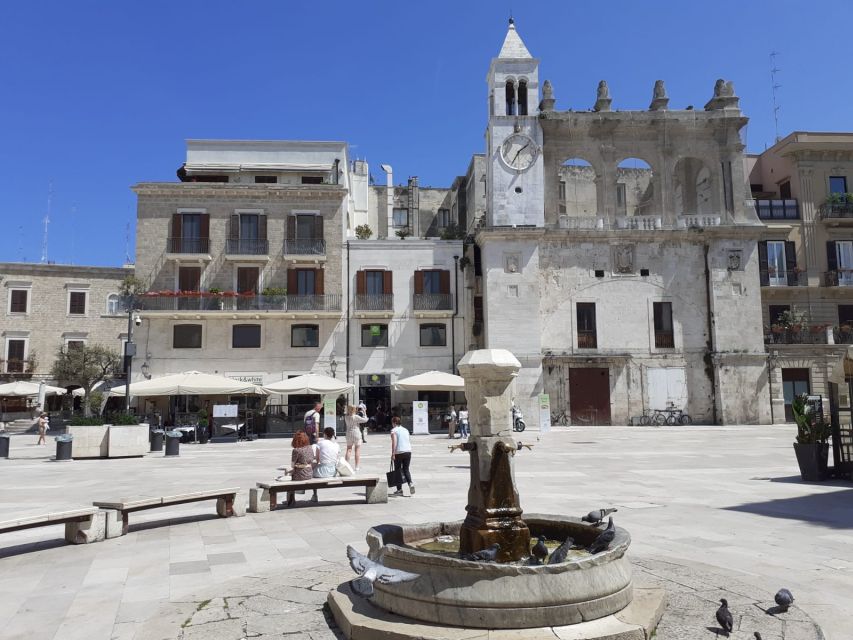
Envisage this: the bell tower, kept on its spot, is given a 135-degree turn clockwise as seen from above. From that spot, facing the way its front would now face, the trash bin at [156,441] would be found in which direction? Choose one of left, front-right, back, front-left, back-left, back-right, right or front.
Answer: left

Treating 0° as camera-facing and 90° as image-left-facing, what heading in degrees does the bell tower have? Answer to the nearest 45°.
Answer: approximately 0°

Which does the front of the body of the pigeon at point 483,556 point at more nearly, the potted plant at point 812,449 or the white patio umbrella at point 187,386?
the potted plant

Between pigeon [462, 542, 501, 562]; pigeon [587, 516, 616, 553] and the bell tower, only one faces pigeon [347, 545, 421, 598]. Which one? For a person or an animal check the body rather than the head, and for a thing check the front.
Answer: the bell tower

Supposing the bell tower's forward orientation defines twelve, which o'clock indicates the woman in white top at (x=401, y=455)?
The woman in white top is roughly at 12 o'clock from the bell tower.

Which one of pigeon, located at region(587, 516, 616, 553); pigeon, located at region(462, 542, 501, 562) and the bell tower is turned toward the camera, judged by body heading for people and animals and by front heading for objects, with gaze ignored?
the bell tower

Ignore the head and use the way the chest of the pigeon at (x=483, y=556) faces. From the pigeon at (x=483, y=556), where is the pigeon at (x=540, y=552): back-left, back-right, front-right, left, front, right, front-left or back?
front-left

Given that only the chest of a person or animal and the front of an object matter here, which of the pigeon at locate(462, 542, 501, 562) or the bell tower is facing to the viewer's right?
the pigeon

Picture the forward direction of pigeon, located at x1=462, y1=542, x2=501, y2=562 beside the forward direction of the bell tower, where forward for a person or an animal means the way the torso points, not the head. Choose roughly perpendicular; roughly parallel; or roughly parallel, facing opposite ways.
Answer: roughly perpendicular

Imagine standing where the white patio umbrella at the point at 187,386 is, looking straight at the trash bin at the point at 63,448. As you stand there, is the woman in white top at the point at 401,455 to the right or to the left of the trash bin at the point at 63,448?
left

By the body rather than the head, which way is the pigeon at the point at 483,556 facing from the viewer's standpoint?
to the viewer's right

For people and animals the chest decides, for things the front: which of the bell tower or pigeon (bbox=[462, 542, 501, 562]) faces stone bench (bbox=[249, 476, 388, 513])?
the bell tower
